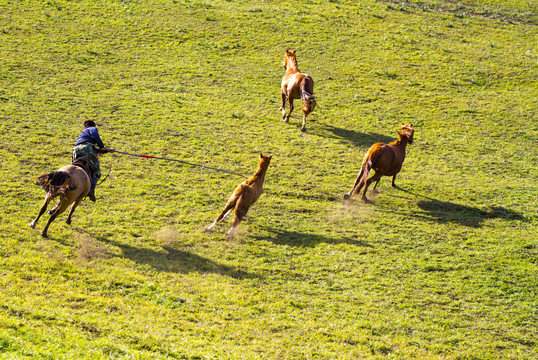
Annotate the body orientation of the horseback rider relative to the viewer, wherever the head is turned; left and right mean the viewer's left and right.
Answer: facing away from the viewer and to the right of the viewer

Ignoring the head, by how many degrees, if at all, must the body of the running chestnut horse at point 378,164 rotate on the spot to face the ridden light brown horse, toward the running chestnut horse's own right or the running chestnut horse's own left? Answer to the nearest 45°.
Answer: approximately 180°

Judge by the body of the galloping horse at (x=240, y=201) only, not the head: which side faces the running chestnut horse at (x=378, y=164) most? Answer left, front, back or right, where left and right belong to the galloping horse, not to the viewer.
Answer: front

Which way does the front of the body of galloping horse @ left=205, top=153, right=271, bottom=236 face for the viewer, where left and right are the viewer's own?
facing away from the viewer and to the right of the viewer

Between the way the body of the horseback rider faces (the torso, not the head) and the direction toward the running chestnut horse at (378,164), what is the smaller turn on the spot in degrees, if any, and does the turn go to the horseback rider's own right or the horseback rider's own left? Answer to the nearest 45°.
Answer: approximately 45° to the horseback rider's own right

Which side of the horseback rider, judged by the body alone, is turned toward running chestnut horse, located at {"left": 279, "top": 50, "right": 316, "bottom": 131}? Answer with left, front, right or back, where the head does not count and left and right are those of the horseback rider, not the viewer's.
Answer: front

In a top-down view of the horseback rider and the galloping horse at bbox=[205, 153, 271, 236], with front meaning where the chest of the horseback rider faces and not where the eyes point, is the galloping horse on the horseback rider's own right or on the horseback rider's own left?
on the horseback rider's own right

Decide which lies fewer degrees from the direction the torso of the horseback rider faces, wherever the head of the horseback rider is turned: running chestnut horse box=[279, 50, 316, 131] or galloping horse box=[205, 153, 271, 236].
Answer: the running chestnut horse

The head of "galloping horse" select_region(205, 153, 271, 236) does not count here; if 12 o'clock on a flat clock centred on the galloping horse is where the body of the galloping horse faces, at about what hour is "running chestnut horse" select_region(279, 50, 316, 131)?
The running chestnut horse is roughly at 11 o'clock from the galloping horse.

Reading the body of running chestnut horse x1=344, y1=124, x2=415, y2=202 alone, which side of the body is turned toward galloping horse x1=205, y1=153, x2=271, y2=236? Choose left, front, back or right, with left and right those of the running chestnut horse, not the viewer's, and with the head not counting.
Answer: back

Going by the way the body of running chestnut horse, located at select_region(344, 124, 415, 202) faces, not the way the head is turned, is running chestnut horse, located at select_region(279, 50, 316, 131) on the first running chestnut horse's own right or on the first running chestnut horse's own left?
on the first running chestnut horse's own left

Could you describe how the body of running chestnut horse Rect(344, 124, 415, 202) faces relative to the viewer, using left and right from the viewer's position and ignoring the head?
facing away from the viewer and to the right of the viewer

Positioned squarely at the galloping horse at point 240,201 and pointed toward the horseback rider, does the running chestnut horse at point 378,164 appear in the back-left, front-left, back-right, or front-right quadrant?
back-right

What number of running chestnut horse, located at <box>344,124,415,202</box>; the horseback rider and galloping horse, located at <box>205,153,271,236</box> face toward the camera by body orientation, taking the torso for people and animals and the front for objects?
0
